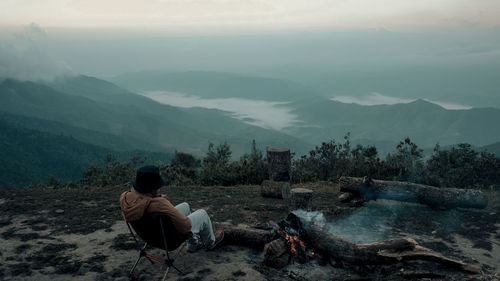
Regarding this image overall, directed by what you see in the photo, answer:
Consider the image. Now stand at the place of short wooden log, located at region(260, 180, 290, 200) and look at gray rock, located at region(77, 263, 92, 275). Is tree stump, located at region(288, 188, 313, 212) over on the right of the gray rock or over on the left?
left

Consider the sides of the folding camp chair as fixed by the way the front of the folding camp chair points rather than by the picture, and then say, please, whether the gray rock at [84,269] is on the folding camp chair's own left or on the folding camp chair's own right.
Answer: on the folding camp chair's own left

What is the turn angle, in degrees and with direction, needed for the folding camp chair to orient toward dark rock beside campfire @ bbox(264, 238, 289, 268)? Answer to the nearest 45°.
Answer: approximately 45° to its right

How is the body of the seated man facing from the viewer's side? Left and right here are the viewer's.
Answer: facing away from the viewer and to the right of the viewer

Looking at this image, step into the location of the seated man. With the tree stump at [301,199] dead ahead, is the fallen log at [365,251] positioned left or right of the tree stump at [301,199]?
right

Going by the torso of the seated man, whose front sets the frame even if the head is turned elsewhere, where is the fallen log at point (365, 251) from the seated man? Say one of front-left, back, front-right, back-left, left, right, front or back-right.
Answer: front-right

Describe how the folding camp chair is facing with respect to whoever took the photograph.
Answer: facing away from the viewer and to the right of the viewer

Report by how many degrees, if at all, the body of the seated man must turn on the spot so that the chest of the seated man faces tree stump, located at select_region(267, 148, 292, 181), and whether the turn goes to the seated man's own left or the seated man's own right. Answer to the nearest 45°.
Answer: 0° — they already face it
